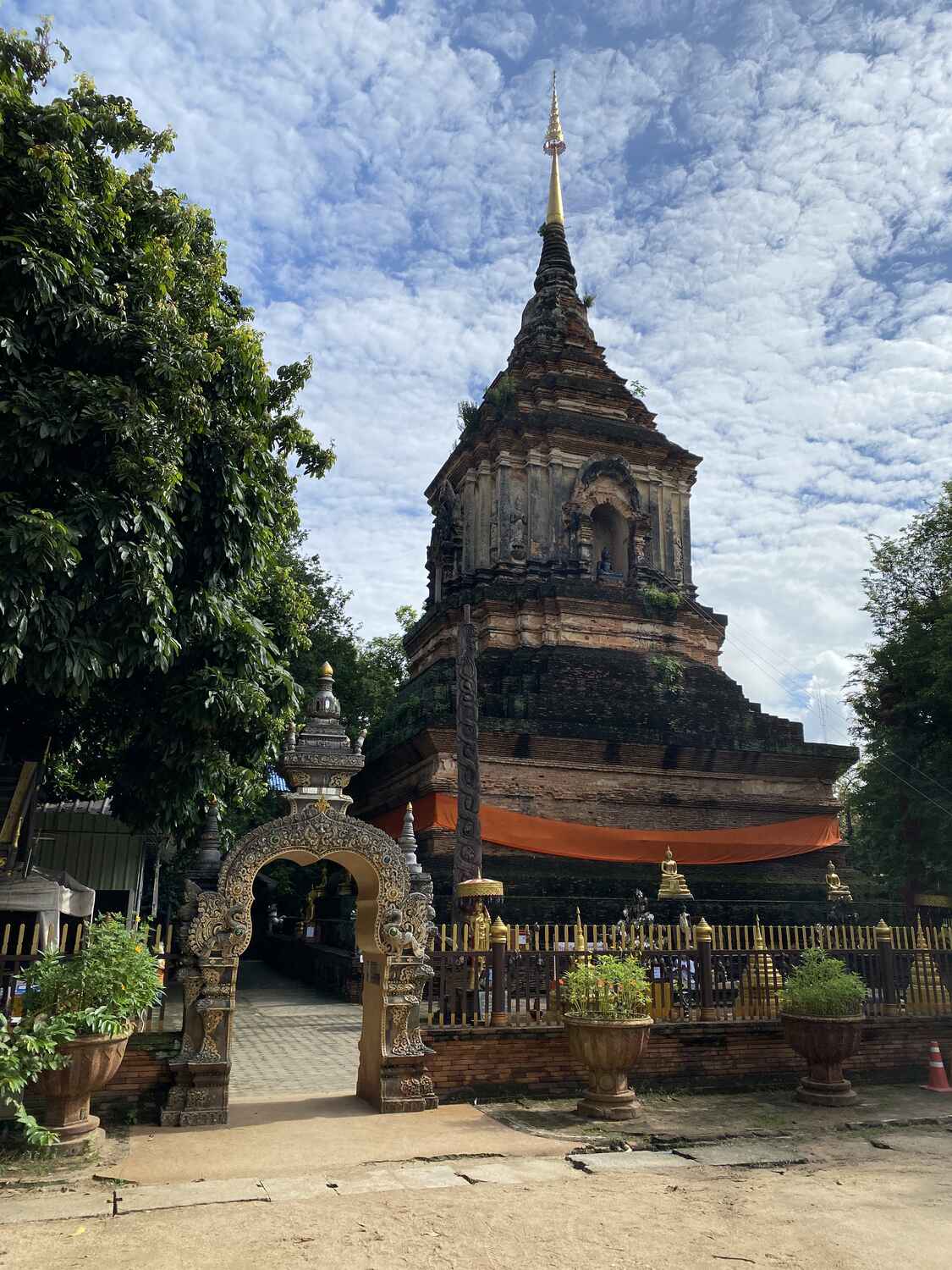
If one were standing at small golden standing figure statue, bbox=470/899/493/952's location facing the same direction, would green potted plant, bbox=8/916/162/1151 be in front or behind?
in front

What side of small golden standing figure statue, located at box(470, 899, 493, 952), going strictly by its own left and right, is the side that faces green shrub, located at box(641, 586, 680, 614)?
back

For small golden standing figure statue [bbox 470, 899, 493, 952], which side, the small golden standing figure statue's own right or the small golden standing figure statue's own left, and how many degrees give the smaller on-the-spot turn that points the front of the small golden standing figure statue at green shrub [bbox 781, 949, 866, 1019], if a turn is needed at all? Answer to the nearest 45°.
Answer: approximately 45° to the small golden standing figure statue's own left

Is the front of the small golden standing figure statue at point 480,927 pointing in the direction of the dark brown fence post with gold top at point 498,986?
yes

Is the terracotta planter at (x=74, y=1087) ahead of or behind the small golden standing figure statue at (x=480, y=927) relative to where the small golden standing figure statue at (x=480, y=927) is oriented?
ahead

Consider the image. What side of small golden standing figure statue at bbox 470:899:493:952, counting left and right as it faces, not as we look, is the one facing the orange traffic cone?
left

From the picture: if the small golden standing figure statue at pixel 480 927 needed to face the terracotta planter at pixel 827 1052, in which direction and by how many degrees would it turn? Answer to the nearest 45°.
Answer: approximately 45° to its left

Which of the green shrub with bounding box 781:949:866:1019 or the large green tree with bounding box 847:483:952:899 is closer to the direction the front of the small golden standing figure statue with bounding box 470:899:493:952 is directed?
the green shrub

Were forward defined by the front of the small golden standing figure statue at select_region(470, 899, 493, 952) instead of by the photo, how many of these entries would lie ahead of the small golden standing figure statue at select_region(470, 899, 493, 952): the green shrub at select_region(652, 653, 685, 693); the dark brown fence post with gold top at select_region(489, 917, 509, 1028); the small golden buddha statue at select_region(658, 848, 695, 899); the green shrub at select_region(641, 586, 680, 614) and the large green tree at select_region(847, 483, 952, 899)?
1

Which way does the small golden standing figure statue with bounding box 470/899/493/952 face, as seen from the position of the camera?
facing the viewer

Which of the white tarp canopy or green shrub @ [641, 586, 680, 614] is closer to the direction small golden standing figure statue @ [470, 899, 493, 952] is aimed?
the white tarp canopy

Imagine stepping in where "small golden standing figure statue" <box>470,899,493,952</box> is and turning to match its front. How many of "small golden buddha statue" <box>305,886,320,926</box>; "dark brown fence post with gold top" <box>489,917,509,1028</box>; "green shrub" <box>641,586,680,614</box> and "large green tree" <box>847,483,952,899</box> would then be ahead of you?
1
